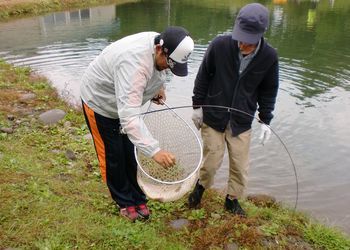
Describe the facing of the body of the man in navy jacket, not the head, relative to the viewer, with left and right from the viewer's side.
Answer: facing the viewer

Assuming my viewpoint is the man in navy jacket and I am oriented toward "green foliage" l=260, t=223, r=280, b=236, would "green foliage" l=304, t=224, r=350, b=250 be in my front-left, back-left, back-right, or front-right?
front-left

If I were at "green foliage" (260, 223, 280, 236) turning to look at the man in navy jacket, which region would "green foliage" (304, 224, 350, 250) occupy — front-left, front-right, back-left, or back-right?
back-right

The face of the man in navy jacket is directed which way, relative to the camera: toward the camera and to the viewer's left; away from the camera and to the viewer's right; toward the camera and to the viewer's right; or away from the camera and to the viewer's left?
toward the camera and to the viewer's left

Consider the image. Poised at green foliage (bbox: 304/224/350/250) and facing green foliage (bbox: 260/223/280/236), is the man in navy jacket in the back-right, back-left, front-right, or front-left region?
front-right
